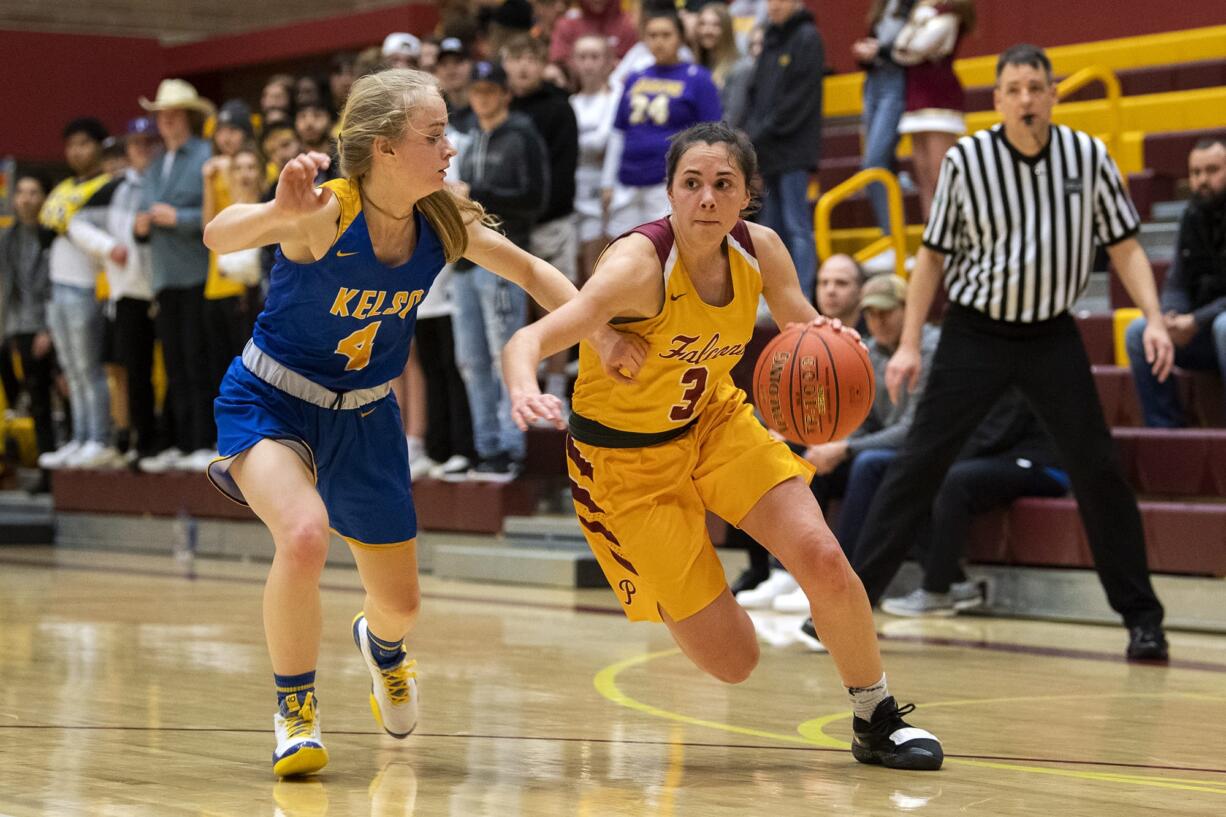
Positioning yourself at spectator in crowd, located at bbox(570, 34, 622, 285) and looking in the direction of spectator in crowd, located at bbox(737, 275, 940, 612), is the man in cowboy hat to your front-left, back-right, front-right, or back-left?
back-right

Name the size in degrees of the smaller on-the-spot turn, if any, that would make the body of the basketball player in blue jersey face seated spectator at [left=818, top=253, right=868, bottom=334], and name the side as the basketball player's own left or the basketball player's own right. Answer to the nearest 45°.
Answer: approximately 90° to the basketball player's own left

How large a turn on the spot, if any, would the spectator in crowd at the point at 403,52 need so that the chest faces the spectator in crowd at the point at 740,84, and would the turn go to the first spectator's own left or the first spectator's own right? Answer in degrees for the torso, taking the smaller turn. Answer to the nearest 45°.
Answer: approximately 45° to the first spectator's own left

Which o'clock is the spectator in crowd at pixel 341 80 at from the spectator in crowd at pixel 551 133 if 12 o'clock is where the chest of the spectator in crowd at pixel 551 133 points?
the spectator in crowd at pixel 341 80 is roughly at 5 o'clock from the spectator in crowd at pixel 551 133.

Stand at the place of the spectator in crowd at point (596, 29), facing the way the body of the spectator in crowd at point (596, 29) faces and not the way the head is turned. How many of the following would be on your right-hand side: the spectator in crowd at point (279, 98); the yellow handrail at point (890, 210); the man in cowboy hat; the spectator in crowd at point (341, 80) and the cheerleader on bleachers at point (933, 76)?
3

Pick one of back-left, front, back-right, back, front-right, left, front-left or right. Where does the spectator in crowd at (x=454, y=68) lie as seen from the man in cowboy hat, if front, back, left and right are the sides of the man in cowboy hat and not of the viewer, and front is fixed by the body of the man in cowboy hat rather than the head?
left

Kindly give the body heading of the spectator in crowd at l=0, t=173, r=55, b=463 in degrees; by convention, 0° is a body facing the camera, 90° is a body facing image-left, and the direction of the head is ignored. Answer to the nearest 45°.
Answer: approximately 0°

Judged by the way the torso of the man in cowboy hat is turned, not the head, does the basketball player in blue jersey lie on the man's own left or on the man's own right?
on the man's own left

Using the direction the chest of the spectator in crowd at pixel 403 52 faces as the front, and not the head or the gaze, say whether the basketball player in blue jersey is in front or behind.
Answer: in front

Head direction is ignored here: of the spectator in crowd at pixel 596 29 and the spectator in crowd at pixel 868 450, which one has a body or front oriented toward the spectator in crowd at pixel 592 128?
the spectator in crowd at pixel 596 29

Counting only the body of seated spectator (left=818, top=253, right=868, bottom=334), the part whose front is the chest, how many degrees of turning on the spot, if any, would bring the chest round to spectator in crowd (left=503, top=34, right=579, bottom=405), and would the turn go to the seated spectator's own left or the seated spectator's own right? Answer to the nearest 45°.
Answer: approximately 90° to the seated spectator's own right

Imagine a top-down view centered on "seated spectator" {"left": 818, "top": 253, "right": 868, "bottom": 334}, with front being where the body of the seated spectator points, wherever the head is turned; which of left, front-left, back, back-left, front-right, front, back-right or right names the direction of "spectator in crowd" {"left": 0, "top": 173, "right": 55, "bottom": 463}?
right

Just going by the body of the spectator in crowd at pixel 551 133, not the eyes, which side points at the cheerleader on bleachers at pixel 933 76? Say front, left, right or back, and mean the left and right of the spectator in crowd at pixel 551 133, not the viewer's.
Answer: left

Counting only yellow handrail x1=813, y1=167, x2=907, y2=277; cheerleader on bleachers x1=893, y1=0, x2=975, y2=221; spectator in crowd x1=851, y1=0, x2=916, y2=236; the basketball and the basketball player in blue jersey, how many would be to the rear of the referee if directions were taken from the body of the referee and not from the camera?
3
